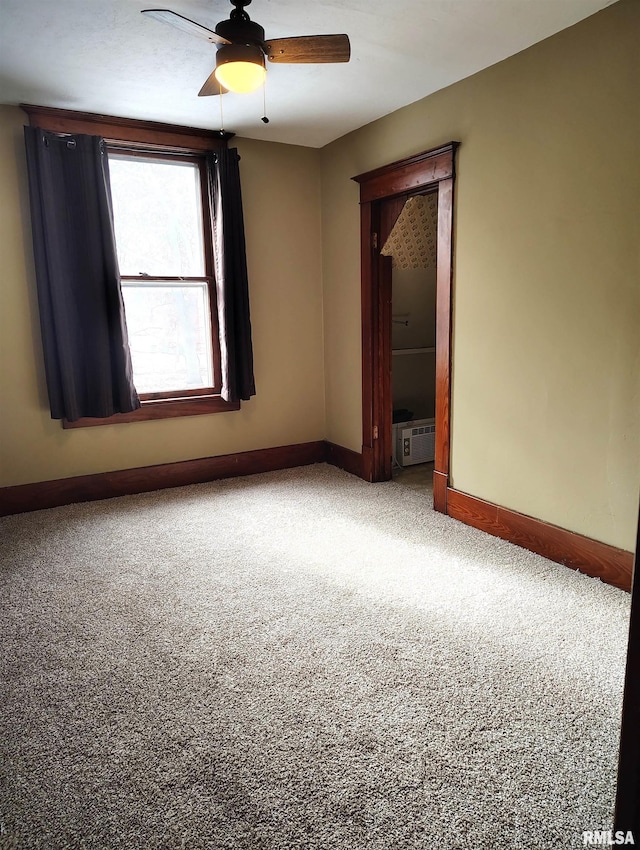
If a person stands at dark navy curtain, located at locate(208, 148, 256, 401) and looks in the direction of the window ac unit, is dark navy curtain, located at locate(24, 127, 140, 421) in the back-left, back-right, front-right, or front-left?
back-right

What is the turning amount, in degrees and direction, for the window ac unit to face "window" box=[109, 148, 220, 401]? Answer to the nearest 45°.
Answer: approximately 45° to its right

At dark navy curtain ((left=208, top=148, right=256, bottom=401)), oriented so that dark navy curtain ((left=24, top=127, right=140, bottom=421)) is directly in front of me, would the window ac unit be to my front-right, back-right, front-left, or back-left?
back-left

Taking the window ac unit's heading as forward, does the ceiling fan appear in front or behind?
in front
